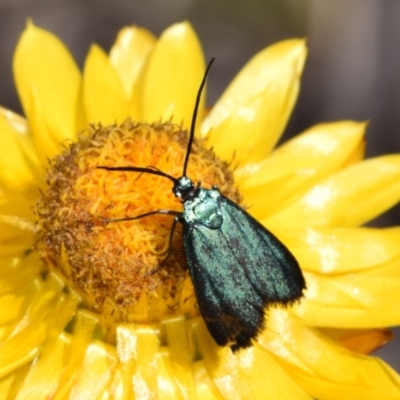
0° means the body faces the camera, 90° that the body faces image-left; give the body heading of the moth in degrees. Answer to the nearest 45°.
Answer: approximately 135°
